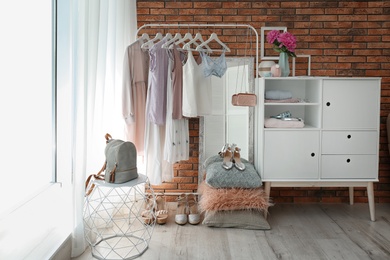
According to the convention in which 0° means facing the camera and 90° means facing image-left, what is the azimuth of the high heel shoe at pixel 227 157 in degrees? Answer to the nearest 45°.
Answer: approximately 0°

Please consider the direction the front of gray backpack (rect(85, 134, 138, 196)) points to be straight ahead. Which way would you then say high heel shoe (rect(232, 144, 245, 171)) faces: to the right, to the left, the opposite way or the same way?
the same way

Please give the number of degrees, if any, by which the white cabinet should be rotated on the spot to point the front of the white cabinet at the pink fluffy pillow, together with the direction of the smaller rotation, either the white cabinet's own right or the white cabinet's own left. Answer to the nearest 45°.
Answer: approximately 45° to the white cabinet's own right

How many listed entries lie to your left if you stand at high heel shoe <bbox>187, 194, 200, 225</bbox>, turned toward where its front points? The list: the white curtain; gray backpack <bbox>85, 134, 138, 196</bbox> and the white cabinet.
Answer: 1

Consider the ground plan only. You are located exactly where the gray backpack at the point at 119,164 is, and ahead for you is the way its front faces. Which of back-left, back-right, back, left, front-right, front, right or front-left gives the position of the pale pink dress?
back-left

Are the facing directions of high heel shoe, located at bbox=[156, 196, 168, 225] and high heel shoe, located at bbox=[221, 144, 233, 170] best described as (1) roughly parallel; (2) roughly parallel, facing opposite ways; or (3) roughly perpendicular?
roughly parallel

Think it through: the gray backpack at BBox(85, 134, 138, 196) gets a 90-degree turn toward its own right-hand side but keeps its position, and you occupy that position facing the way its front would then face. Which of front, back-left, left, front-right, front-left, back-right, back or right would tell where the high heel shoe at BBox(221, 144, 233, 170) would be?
back

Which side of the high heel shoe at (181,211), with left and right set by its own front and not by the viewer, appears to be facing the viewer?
front

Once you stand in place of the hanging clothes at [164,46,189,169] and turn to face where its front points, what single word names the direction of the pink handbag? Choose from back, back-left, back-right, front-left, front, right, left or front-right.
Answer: front-left

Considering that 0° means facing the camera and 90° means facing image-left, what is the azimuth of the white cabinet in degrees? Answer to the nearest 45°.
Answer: approximately 0°

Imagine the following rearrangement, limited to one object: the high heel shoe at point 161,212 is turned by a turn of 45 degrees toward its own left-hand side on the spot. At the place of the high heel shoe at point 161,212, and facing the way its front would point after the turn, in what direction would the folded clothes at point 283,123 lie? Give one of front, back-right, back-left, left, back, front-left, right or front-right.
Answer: front-left
